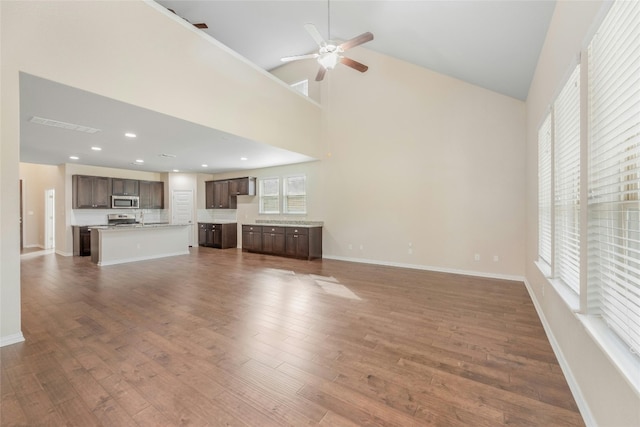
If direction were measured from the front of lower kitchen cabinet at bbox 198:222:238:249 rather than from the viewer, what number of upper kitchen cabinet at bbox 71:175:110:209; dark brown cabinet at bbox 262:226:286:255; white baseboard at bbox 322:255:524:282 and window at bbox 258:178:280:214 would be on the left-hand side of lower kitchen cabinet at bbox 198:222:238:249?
3

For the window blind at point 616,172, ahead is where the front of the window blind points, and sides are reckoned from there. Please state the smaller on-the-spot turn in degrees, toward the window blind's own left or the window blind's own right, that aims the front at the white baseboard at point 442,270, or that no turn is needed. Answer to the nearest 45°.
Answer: approximately 45° to the window blind's own right

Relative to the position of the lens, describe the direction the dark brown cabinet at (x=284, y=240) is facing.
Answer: facing the viewer and to the left of the viewer

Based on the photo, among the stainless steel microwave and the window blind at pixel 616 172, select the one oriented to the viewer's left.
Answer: the window blind

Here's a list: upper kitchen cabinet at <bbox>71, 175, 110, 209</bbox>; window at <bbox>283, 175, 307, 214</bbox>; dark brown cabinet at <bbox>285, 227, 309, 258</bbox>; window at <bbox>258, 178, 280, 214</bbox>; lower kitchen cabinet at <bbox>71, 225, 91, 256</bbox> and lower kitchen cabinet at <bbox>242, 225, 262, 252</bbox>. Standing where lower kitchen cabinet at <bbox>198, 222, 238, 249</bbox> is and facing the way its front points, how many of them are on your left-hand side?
4

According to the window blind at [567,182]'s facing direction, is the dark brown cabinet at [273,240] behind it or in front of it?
in front

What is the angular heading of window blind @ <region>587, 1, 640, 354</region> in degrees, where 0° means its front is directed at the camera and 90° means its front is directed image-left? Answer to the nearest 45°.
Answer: approximately 90°

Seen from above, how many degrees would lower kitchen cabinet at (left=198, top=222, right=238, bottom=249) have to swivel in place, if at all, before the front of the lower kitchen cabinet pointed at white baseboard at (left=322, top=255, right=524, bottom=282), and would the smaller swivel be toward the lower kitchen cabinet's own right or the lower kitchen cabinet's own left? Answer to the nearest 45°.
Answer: approximately 90° to the lower kitchen cabinet's own left

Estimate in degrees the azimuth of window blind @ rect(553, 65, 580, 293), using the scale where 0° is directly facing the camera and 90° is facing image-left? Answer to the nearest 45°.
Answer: approximately 90°

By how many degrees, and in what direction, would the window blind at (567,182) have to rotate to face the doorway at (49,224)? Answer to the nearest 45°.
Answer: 0° — it already faces it

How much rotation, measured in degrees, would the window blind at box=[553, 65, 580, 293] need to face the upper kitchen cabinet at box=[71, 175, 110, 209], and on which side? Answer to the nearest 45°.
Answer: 0° — it already faces it

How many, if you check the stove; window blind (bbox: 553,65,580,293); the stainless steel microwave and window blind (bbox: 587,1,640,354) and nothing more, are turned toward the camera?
2

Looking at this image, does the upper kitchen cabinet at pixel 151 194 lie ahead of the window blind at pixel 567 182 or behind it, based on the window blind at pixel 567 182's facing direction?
ahead

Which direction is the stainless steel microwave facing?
toward the camera

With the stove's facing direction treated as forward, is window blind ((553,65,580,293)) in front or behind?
in front

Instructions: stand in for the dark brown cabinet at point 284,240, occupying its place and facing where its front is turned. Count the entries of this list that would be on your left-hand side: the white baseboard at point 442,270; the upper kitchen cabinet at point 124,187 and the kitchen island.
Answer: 1
